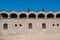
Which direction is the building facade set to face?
toward the camera
